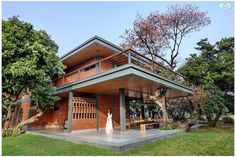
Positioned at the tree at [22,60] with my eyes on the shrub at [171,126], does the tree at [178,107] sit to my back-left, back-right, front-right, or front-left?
front-left
